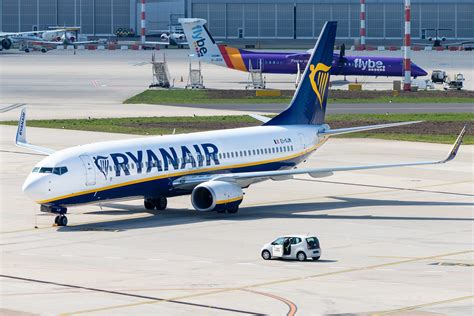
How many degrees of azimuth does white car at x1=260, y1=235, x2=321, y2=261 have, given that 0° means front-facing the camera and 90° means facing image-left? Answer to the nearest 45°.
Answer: approximately 135°
